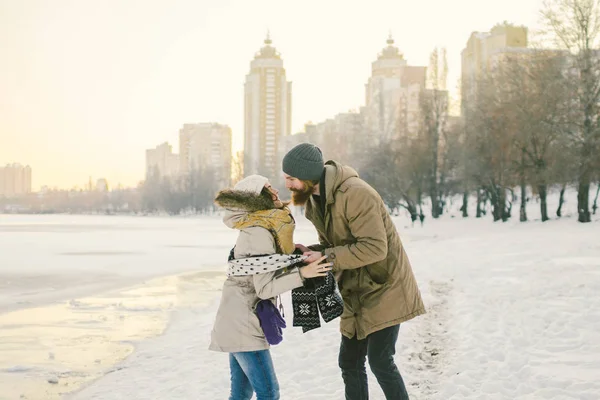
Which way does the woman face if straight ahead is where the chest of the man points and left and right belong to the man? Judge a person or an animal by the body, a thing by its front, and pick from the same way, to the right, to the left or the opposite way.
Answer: the opposite way

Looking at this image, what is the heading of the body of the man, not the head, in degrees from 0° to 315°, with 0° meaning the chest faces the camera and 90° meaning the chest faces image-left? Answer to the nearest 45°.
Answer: approximately 90°

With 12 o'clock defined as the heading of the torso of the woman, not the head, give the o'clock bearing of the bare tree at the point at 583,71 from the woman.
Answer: The bare tree is roughly at 10 o'clock from the woman.

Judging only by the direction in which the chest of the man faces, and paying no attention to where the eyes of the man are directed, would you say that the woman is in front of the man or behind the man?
in front

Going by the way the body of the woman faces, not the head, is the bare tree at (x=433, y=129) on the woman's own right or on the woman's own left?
on the woman's own left

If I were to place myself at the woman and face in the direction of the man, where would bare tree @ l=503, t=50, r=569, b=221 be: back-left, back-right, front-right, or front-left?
front-left

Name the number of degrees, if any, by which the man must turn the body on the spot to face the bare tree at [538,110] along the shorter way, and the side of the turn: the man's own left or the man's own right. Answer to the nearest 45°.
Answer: approximately 90° to the man's own right

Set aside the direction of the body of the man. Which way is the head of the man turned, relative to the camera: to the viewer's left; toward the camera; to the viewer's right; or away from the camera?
to the viewer's left

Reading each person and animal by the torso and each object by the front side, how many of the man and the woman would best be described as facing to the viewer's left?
1

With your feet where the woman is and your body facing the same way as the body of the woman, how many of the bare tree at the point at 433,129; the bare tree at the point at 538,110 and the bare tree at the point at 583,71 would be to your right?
0

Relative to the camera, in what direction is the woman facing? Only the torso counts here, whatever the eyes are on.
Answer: to the viewer's right

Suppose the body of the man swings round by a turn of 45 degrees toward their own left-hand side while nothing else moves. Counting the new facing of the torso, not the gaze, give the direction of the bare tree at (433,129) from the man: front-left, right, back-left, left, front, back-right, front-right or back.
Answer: back-right

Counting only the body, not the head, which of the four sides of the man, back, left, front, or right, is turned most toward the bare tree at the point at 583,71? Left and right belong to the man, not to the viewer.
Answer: right

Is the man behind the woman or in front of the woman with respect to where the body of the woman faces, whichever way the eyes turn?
in front
